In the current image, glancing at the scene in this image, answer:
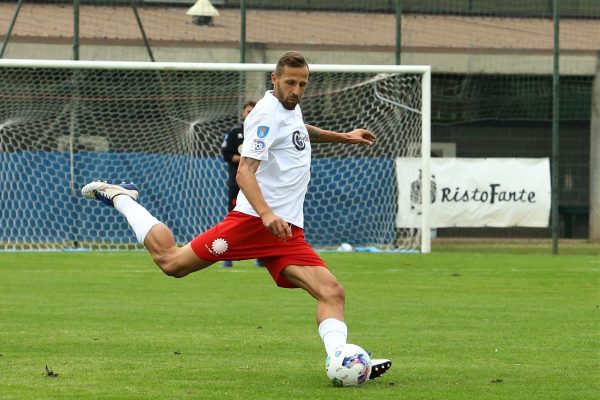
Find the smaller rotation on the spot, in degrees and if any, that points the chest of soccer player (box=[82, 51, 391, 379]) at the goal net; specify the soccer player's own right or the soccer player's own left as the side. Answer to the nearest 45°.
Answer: approximately 135° to the soccer player's own left

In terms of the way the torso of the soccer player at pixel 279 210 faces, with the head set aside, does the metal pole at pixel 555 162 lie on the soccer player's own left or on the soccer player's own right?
on the soccer player's own left

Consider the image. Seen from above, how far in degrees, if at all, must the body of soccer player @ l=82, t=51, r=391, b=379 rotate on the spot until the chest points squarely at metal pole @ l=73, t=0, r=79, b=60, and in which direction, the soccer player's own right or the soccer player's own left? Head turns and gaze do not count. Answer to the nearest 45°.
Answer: approximately 135° to the soccer player's own left

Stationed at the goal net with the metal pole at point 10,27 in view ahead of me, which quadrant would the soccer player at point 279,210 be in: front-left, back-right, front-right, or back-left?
back-left

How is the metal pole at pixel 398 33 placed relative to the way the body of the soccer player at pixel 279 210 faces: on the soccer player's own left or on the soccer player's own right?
on the soccer player's own left

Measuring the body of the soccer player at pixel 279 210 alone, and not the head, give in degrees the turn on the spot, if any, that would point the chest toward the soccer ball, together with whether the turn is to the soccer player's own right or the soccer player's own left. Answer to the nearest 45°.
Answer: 0° — they already face it

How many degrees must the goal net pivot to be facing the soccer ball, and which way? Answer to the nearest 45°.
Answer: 0° — it already faces it

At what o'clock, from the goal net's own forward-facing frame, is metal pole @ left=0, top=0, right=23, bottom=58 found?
The metal pole is roughly at 4 o'clock from the goal net.

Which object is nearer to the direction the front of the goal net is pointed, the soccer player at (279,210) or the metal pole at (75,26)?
the soccer player

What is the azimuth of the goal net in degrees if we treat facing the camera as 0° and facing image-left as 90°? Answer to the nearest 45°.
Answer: approximately 0°

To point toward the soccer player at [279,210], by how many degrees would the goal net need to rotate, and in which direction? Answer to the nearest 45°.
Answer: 0° — it already faces them

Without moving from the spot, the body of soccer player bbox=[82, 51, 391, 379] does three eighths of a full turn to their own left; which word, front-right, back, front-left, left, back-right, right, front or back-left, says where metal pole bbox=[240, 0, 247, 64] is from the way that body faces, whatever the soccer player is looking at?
front
